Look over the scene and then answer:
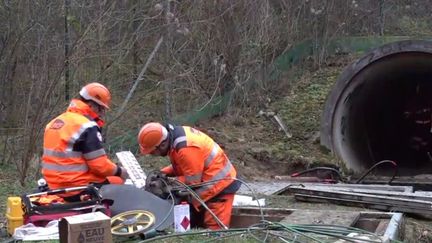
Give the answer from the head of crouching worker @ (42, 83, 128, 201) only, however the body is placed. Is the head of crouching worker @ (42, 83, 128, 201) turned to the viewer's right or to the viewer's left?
to the viewer's right

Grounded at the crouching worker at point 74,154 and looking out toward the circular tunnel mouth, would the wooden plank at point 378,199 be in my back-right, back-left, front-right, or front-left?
front-right

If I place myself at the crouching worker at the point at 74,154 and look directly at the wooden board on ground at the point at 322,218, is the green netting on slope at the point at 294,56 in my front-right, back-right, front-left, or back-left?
front-left

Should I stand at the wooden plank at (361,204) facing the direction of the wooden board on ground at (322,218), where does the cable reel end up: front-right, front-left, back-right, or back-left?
front-right

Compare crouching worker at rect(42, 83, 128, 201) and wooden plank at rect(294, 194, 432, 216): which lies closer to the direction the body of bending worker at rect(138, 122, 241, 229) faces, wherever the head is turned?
the crouching worker

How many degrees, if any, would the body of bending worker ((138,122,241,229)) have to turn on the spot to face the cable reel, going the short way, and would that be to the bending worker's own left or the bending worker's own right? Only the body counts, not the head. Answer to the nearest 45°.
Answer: approximately 45° to the bending worker's own left

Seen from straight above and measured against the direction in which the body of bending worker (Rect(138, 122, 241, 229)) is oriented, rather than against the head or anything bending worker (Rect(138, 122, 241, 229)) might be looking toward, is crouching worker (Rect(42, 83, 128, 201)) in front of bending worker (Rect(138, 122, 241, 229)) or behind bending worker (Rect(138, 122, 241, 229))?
in front

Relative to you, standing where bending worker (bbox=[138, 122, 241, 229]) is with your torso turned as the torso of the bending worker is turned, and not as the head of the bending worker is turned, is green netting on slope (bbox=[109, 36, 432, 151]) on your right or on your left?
on your right

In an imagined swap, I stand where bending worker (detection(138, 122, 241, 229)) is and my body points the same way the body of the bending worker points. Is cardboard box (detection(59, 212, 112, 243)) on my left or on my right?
on my left

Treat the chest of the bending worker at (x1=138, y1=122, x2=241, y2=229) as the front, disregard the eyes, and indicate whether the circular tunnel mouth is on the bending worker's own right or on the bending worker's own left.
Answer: on the bending worker's own right

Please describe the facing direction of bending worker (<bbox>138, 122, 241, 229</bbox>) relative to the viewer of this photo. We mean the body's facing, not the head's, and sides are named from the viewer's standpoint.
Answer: facing to the left of the viewer

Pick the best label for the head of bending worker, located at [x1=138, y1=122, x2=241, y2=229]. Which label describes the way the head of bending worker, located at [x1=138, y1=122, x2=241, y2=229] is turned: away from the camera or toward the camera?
toward the camera

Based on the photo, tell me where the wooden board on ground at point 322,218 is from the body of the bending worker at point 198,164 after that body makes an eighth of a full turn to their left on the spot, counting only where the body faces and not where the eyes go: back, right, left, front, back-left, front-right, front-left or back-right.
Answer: back-left

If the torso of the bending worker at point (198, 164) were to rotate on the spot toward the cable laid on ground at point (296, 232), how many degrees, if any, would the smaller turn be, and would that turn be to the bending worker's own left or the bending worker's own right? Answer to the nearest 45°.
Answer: approximately 135° to the bending worker's own left
